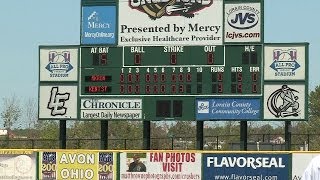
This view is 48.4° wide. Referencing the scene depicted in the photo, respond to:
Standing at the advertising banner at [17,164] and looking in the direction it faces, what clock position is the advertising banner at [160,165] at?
the advertising banner at [160,165] is roughly at 10 o'clock from the advertising banner at [17,164].

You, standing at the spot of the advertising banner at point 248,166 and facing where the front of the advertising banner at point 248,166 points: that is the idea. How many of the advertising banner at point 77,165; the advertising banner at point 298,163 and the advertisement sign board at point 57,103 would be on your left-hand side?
1

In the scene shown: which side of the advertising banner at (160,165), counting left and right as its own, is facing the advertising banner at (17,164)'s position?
right

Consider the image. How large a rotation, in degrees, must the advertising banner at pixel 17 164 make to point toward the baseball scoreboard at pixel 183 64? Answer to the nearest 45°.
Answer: approximately 90° to its left

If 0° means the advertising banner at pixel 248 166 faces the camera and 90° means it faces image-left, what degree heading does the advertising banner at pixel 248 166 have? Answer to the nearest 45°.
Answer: approximately 0°

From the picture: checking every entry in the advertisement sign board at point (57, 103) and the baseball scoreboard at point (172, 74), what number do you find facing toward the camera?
2

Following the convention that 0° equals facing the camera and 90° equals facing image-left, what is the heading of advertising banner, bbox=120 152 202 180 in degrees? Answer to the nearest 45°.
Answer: approximately 0°

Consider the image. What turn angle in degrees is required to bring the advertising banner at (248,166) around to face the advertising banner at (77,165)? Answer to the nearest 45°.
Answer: approximately 90° to its right
